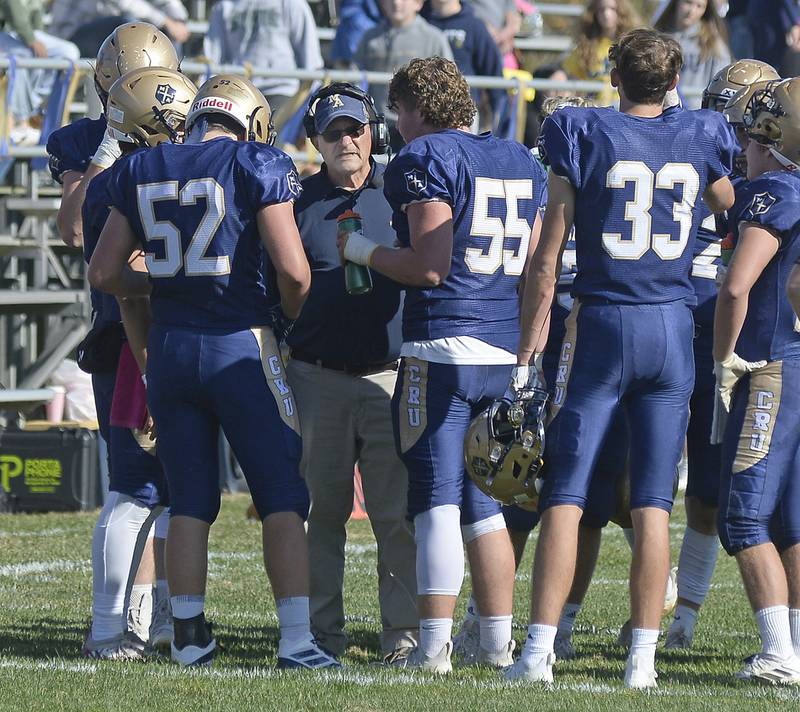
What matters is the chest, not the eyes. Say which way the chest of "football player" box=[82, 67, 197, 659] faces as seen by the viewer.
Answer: to the viewer's right

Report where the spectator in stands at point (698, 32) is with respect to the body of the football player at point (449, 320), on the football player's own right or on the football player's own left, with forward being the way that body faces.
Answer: on the football player's own right

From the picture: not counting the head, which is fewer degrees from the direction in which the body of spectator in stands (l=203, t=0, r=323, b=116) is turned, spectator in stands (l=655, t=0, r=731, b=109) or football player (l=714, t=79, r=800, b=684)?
the football player

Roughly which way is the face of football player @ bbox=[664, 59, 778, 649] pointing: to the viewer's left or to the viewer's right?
to the viewer's left

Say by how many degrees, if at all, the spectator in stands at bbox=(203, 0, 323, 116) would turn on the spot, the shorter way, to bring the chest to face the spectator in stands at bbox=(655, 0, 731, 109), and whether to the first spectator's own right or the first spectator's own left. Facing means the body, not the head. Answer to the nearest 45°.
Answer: approximately 90° to the first spectator's own left

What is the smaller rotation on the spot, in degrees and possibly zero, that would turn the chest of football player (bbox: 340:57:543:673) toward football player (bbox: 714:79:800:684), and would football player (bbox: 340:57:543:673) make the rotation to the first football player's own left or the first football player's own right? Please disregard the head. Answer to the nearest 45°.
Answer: approximately 135° to the first football player's own right

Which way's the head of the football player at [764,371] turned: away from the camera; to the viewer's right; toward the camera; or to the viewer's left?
to the viewer's left

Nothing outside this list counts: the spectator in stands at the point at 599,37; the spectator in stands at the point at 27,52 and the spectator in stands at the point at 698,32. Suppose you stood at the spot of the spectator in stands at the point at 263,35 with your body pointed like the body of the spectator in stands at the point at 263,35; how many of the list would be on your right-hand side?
1

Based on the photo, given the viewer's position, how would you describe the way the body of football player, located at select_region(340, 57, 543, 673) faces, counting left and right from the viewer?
facing away from the viewer and to the left of the viewer

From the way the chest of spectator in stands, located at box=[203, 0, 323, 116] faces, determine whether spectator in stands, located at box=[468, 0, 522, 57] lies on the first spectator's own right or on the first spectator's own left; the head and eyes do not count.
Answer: on the first spectator's own left

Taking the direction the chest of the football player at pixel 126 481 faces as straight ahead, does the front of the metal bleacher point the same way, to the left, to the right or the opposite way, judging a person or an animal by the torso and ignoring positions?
to the right
